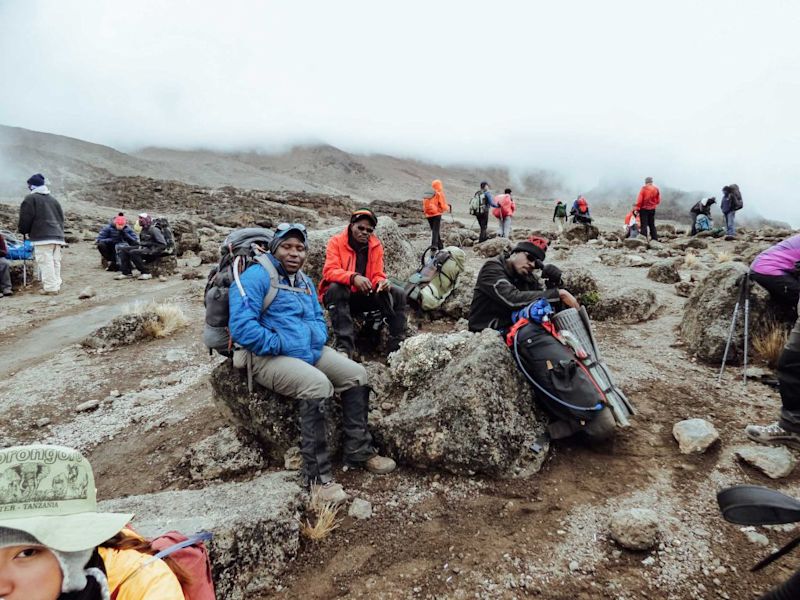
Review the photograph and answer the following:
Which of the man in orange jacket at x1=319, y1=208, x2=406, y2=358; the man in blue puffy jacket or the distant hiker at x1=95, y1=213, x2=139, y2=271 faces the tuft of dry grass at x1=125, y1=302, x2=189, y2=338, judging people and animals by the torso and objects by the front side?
the distant hiker

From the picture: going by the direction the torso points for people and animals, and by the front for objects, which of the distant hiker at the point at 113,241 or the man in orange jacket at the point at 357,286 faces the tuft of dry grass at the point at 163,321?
the distant hiker

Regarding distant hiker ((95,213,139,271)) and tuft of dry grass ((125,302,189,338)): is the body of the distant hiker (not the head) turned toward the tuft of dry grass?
yes

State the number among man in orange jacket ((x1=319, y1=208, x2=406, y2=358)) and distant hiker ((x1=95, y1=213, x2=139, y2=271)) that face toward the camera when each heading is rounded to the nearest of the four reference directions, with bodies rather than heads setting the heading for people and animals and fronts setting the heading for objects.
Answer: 2

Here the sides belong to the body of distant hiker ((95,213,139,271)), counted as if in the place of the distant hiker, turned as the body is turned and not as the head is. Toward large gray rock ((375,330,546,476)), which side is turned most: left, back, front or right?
front

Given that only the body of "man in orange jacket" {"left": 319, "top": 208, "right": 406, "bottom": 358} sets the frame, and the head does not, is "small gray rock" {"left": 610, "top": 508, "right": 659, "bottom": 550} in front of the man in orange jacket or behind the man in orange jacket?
in front

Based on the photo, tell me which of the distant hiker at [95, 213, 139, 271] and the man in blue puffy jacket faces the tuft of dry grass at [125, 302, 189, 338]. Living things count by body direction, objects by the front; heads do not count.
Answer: the distant hiker

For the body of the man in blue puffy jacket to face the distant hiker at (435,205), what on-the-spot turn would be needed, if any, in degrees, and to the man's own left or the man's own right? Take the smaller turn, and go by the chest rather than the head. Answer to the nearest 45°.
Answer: approximately 135° to the man's own left

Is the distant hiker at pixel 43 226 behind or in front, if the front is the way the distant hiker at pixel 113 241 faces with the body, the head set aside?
in front

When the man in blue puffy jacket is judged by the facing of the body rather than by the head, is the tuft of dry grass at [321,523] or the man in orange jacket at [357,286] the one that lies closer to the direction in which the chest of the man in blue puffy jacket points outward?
the tuft of dry grass

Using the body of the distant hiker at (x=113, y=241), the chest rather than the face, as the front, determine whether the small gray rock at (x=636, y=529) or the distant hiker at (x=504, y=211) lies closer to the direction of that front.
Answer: the small gray rock
